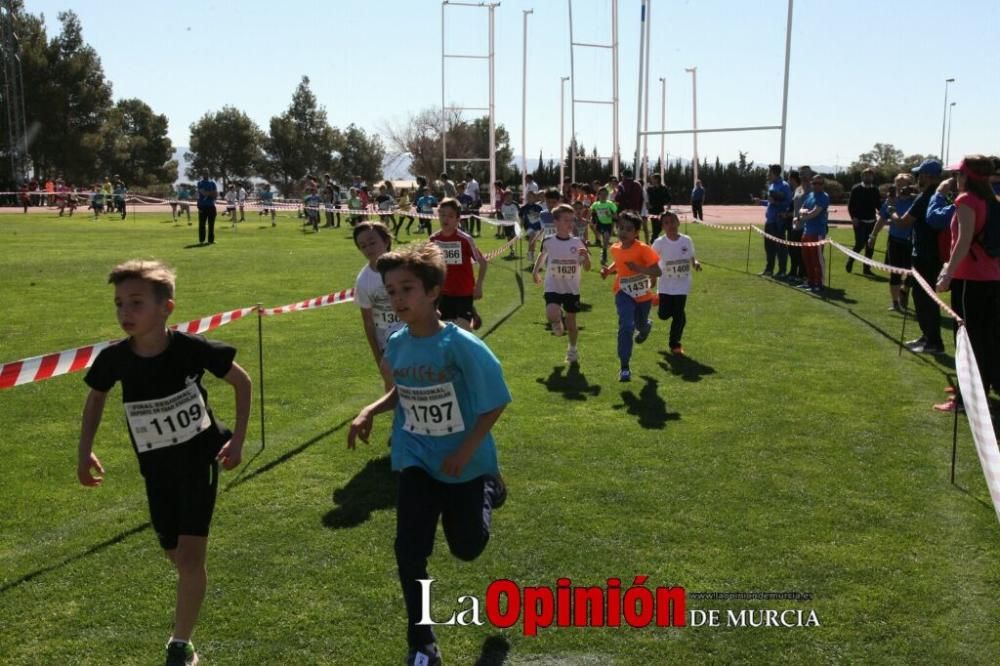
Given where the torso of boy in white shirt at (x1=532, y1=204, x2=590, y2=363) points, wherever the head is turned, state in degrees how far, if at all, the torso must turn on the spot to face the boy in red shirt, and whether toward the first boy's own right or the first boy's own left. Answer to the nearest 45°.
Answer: approximately 45° to the first boy's own right

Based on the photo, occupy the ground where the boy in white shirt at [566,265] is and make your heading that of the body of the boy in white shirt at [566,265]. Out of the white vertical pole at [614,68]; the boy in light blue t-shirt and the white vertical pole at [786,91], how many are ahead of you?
1

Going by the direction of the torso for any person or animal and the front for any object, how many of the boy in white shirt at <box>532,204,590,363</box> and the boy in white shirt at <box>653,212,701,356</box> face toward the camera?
2

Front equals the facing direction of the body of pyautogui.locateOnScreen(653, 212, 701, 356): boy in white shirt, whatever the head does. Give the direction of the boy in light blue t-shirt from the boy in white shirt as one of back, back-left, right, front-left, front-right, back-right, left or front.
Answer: front

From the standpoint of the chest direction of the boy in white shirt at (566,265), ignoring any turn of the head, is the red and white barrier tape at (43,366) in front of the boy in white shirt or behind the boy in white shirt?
in front

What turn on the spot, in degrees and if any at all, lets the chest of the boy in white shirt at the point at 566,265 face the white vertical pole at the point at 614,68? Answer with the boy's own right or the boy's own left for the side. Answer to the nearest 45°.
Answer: approximately 180°

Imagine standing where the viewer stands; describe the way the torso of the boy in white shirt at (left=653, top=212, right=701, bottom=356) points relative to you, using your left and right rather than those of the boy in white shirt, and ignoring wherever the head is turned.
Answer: facing the viewer

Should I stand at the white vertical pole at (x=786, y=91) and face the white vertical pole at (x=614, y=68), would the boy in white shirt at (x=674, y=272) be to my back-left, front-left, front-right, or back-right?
back-left

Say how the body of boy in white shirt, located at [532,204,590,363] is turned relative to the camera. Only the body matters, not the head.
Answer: toward the camera

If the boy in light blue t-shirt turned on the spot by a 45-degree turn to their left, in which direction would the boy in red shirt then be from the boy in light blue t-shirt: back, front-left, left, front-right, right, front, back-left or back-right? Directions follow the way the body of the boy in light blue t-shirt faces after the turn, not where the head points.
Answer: back

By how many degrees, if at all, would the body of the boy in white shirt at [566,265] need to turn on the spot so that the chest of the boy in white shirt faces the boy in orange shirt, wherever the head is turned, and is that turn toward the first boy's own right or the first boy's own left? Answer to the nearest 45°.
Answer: approximately 45° to the first boy's own left
